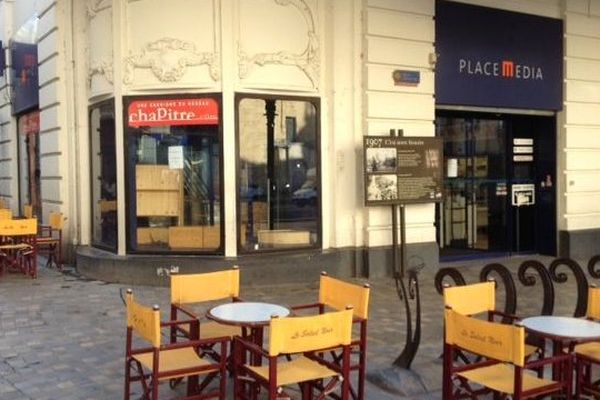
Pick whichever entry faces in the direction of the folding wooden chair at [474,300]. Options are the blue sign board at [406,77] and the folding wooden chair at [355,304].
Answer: the blue sign board

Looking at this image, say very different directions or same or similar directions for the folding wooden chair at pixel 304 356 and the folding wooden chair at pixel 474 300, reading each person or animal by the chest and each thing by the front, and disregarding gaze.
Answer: very different directions

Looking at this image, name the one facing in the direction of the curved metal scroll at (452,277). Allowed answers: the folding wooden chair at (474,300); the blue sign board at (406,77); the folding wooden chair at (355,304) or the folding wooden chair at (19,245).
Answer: the blue sign board

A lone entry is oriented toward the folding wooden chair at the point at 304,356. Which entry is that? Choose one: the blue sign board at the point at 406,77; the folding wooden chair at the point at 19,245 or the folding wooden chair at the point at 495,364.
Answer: the blue sign board

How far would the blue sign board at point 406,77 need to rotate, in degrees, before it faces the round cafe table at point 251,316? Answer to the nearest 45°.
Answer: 0° — it already faces it

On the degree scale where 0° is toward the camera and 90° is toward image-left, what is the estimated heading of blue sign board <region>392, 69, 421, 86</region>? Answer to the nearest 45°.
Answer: approximately 0°

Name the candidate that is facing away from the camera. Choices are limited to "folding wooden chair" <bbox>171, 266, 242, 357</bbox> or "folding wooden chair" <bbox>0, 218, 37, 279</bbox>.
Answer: "folding wooden chair" <bbox>0, 218, 37, 279</bbox>
